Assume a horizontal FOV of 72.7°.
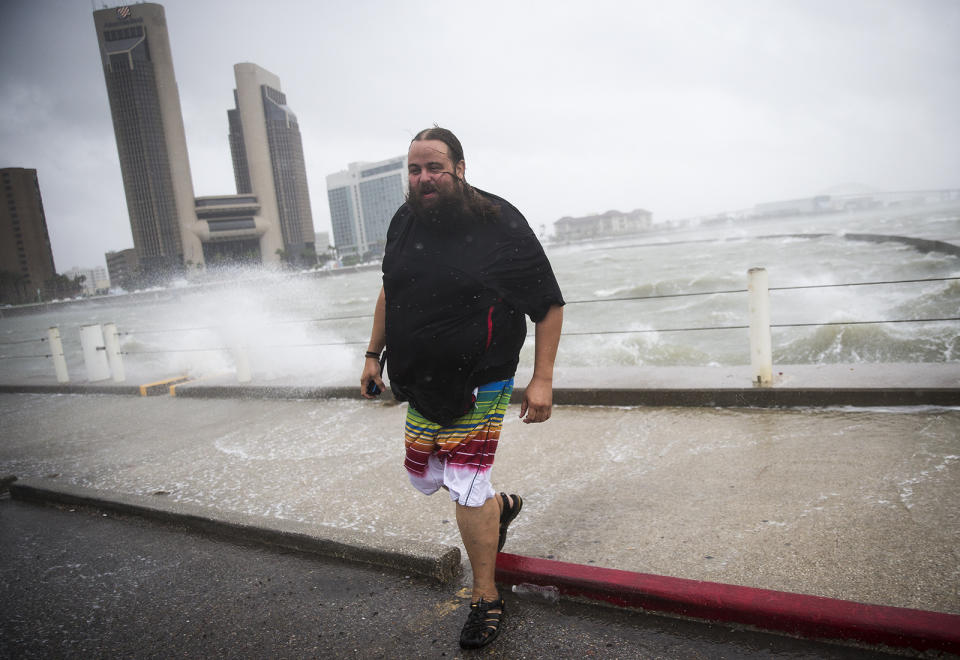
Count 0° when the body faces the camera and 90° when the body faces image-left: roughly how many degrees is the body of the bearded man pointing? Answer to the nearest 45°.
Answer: approximately 45°

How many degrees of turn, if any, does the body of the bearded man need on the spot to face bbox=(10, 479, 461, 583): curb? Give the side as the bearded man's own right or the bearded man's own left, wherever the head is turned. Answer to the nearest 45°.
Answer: approximately 90° to the bearded man's own right

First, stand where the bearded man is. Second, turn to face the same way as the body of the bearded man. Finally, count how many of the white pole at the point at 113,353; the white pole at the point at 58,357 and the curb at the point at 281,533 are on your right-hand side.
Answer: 3

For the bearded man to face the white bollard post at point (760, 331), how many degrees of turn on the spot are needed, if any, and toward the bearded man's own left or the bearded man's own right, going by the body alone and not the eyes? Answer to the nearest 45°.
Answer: approximately 180°

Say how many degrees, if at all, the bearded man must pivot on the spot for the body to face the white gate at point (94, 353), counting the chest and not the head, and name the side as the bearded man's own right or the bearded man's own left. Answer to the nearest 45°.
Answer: approximately 90° to the bearded man's own right

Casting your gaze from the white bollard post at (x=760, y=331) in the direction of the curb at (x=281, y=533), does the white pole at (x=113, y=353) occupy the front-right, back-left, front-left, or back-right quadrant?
front-right

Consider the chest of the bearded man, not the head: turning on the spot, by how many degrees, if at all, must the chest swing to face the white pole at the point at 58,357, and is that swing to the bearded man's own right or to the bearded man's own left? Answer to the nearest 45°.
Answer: approximately 90° to the bearded man's own right

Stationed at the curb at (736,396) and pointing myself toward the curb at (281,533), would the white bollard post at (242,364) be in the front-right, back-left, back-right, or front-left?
front-right

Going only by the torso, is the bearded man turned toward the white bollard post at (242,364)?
no

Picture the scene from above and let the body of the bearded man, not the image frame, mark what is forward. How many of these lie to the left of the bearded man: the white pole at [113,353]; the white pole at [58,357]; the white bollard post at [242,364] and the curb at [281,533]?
0

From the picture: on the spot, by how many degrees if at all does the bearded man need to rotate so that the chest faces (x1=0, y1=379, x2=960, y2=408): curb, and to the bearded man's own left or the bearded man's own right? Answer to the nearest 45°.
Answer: approximately 180°
